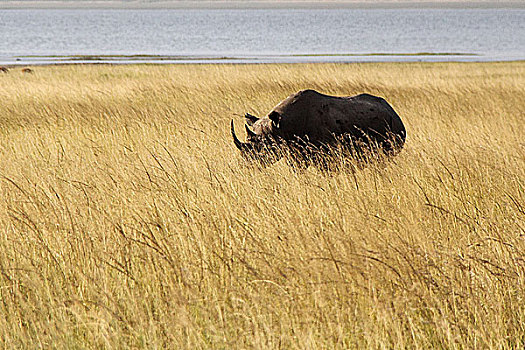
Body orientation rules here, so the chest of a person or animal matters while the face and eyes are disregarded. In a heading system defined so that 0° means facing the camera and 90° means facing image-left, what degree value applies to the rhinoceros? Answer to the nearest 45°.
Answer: approximately 90°
